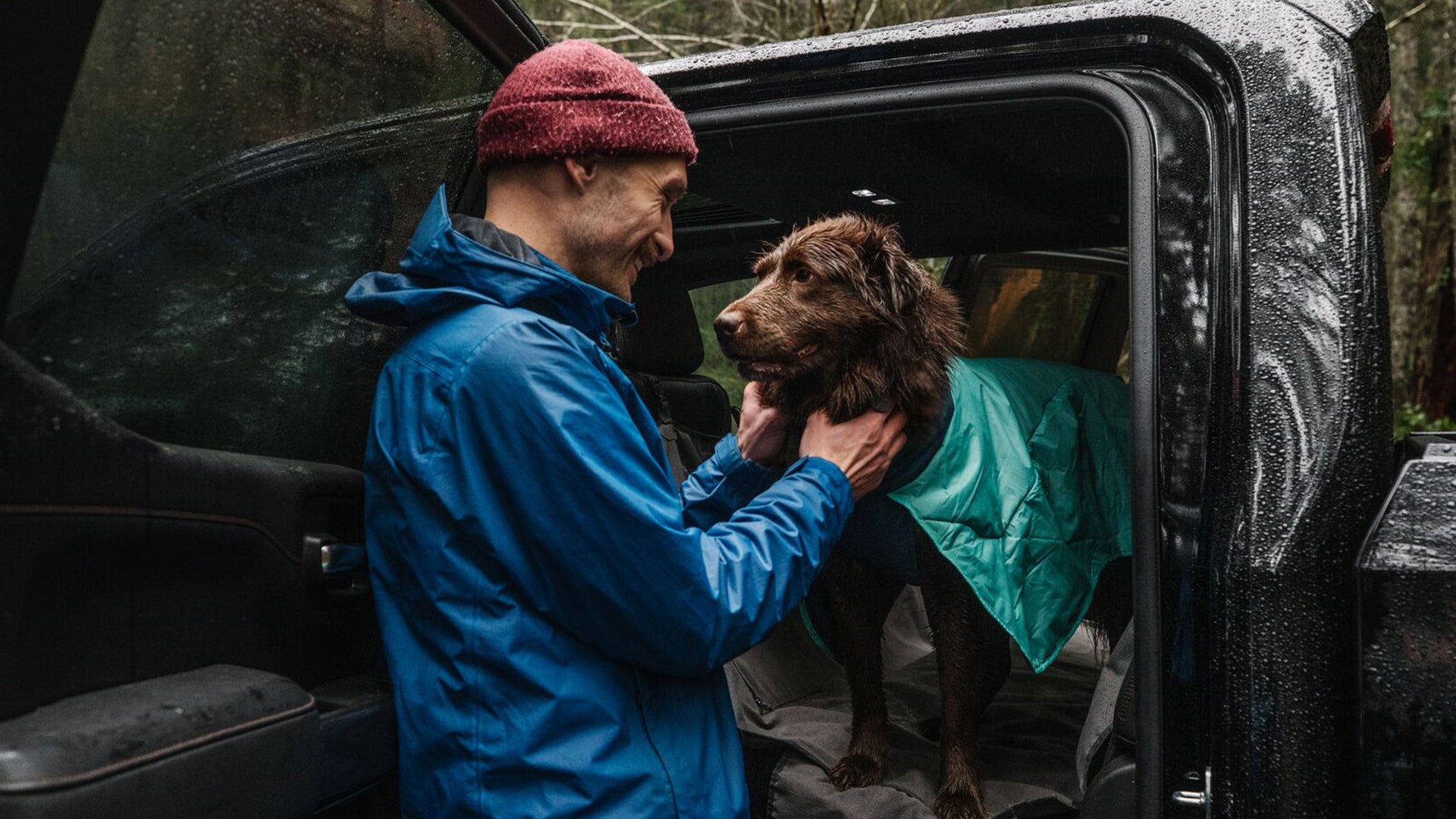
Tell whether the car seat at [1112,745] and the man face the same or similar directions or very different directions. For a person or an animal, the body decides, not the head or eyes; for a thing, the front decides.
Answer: very different directions

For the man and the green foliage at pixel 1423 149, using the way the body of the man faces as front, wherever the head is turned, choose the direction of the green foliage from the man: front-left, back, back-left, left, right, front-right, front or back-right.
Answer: front-left

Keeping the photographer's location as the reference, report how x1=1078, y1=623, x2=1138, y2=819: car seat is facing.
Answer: facing to the left of the viewer

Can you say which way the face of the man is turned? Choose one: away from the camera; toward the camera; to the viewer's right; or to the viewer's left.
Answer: to the viewer's right

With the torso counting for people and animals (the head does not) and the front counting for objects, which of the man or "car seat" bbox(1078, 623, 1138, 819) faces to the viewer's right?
the man

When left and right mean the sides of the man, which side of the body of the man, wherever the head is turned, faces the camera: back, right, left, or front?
right

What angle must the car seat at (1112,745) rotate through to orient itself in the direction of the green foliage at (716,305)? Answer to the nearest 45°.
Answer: approximately 45° to its right

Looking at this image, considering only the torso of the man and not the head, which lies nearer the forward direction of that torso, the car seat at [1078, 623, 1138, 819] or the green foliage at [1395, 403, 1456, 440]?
the car seat

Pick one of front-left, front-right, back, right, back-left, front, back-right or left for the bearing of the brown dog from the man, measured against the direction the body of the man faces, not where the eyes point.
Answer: front-left

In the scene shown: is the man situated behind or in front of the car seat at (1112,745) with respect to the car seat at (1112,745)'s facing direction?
in front

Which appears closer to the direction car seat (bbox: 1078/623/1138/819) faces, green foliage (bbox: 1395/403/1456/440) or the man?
the man

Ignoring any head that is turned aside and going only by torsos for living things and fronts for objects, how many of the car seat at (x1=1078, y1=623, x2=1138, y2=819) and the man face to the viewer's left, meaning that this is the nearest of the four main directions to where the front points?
1

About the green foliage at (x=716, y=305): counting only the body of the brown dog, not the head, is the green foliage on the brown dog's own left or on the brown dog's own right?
on the brown dog's own right

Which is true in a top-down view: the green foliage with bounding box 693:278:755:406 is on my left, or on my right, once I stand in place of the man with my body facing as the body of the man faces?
on my left

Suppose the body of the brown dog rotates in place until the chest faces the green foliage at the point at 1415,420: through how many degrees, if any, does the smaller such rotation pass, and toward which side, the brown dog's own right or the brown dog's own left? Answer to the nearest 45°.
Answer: approximately 180°

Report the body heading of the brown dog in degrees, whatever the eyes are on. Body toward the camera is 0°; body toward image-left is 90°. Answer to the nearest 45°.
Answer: approximately 45°
